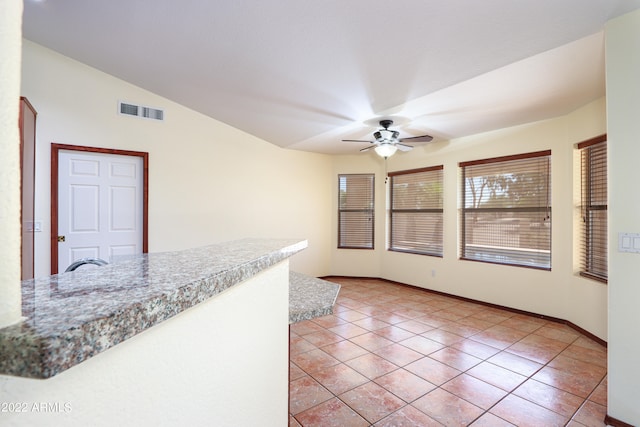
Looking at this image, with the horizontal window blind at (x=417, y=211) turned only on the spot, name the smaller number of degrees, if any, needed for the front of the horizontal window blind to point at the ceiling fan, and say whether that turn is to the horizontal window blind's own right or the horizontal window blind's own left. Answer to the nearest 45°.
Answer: approximately 45° to the horizontal window blind's own left

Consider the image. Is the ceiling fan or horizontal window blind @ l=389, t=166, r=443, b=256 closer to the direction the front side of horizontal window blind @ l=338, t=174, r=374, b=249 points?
the ceiling fan

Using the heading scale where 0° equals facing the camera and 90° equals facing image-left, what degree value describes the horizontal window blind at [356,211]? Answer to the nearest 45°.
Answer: approximately 0°

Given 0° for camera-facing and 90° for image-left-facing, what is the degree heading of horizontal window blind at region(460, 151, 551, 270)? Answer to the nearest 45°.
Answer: approximately 45°

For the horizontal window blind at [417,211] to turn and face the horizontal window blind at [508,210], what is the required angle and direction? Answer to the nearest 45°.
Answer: approximately 90° to its left

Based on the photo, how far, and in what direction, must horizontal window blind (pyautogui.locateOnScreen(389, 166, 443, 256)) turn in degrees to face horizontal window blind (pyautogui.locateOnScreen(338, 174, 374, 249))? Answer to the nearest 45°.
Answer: approximately 45° to its right

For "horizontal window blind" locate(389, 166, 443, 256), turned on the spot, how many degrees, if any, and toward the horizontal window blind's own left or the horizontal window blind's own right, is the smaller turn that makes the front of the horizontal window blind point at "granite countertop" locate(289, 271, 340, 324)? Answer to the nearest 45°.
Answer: approximately 45° to the horizontal window blind's own left

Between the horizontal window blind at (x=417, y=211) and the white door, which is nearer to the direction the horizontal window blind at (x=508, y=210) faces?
the white door

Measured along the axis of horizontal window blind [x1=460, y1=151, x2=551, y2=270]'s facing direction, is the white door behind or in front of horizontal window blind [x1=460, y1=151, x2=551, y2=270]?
in front

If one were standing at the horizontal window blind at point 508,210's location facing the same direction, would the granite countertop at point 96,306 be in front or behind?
in front

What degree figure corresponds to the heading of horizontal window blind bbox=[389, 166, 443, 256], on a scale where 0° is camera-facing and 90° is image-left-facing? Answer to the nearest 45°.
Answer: approximately 45°

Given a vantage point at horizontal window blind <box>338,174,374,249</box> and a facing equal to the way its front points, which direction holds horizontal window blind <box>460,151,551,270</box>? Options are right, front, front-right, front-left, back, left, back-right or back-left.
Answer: front-left
